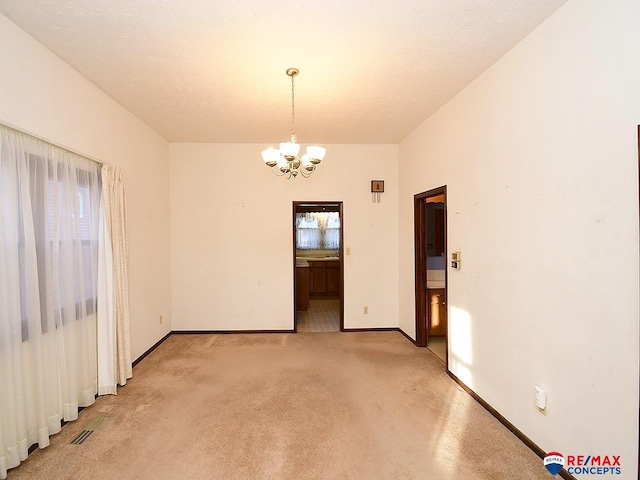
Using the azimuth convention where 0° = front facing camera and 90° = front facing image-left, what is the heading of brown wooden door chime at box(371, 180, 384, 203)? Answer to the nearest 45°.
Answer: approximately 0°

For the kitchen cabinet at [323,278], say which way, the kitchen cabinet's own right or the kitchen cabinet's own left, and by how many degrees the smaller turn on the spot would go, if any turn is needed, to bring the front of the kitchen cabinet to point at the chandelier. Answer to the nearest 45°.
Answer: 0° — it already faces it

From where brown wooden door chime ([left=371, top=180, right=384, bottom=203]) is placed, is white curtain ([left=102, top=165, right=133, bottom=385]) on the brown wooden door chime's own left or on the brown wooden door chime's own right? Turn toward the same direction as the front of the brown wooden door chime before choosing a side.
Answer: on the brown wooden door chime's own right

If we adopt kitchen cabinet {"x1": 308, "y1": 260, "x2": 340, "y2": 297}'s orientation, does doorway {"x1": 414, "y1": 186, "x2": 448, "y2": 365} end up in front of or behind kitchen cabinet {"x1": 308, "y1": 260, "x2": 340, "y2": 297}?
in front

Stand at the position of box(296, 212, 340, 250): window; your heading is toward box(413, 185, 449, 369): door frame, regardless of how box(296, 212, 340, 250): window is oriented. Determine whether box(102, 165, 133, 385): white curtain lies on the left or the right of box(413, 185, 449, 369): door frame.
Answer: right

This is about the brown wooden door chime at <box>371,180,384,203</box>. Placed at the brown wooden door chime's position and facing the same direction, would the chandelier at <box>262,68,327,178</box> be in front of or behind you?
in front

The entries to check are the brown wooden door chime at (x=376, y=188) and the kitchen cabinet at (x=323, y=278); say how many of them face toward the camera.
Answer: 2

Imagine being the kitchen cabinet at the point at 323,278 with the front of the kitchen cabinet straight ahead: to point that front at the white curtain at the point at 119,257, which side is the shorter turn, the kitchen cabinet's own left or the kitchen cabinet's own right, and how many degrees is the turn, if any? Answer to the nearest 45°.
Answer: approximately 45° to the kitchen cabinet's own right

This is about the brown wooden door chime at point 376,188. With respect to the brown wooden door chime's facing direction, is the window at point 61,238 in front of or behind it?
in front

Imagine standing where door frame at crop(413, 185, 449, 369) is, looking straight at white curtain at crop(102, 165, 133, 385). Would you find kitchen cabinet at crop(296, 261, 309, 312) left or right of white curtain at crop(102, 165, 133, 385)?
right

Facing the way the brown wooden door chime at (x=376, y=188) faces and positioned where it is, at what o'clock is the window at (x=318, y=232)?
The window is roughly at 5 o'clock from the brown wooden door chime.
